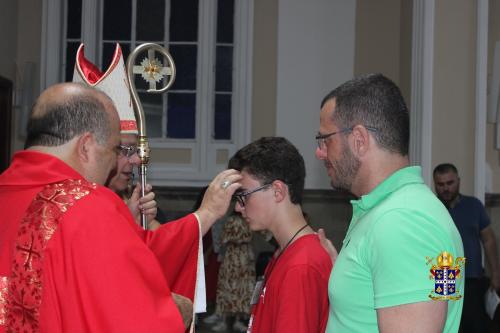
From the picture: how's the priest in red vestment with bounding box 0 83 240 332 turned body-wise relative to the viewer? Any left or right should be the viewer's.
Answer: facing away from the viewer and to the right of the viewer

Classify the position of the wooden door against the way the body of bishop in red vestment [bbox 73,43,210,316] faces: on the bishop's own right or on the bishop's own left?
on the bishop's own left

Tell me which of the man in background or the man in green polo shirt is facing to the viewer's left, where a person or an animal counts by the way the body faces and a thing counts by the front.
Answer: the man in green polo shirt

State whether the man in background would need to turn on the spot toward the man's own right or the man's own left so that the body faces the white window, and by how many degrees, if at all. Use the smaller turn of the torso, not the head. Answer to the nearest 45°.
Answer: approximately 135° to the man's own right

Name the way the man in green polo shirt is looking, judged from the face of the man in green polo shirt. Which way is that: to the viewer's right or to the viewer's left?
to the viewer's left

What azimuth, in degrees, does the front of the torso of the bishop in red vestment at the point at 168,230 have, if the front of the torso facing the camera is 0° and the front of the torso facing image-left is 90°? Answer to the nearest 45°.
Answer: approximately 270°

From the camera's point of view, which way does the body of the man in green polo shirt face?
to the viewer's left

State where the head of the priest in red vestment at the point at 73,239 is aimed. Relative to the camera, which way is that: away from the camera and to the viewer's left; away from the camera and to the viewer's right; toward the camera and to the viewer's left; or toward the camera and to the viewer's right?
away from the camera and to the viewer's right

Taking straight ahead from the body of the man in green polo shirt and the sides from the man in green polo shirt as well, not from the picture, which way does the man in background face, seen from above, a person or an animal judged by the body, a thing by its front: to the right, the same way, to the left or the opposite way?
to the left

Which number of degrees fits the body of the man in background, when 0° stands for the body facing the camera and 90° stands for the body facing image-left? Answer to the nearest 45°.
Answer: approximately 0°
